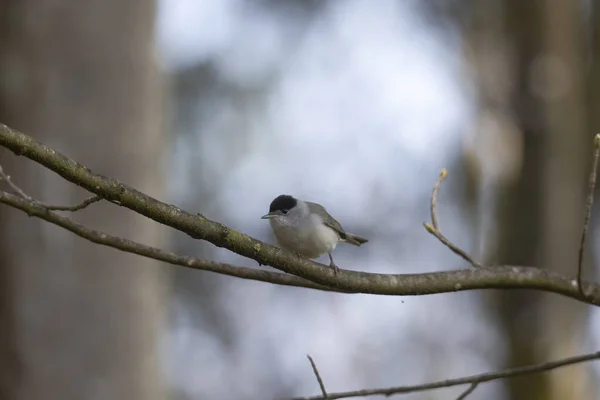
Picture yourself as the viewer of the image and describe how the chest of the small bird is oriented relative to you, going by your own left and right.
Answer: facing the viewer and to the left of the viewer

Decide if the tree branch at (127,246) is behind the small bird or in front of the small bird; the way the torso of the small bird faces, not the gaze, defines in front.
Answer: in front

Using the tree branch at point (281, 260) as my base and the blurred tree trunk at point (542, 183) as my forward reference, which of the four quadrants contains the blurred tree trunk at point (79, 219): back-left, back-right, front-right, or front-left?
front-left

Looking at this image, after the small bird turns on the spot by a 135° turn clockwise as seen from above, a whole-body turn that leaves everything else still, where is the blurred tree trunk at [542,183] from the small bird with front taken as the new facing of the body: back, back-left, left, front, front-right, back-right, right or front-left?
front-right

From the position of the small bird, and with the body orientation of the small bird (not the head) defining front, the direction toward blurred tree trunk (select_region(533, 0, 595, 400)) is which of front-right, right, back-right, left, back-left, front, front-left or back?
back

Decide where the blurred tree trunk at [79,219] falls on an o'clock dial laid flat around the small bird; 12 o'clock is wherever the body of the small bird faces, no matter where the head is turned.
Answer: The blurred tree trunk is roughly at 4 o'clock from the small bird.
